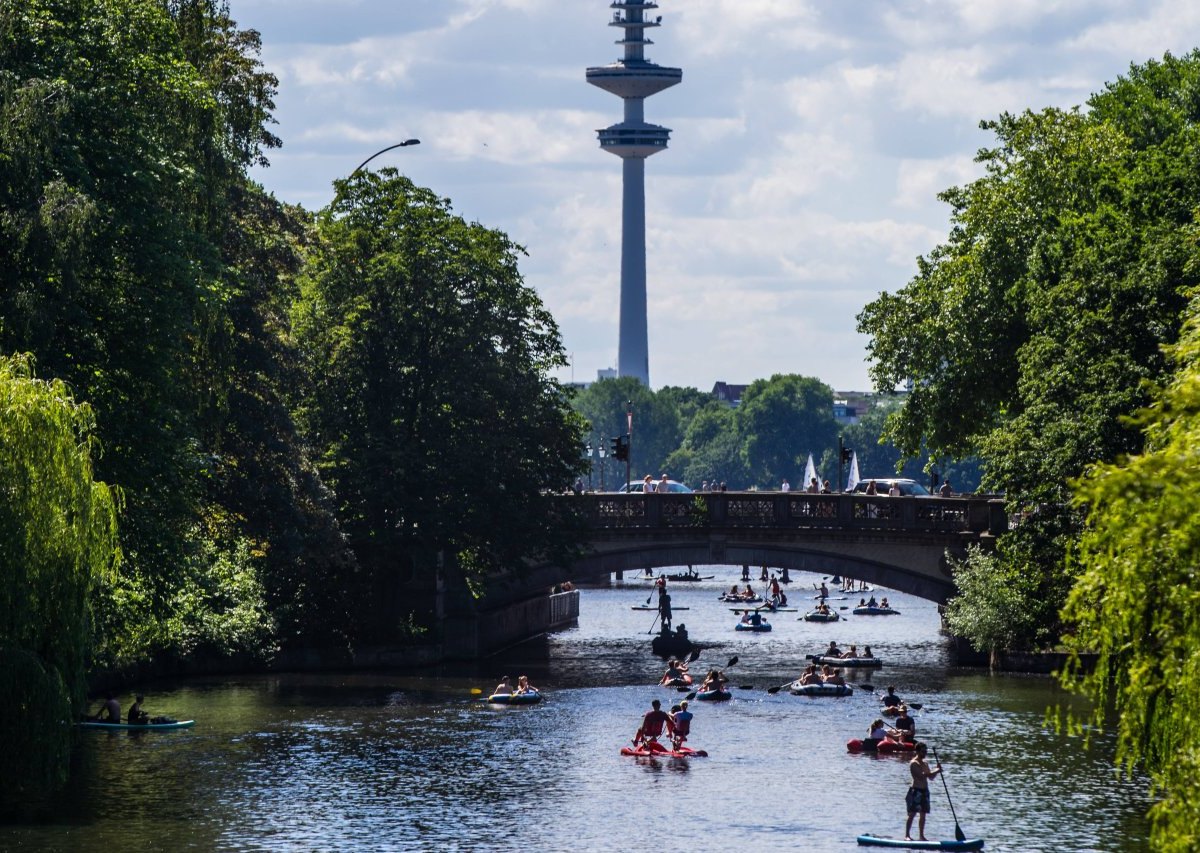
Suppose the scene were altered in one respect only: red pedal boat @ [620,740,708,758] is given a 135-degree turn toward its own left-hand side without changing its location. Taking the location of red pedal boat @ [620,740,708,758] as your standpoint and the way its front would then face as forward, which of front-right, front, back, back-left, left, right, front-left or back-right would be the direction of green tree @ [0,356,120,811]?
right
